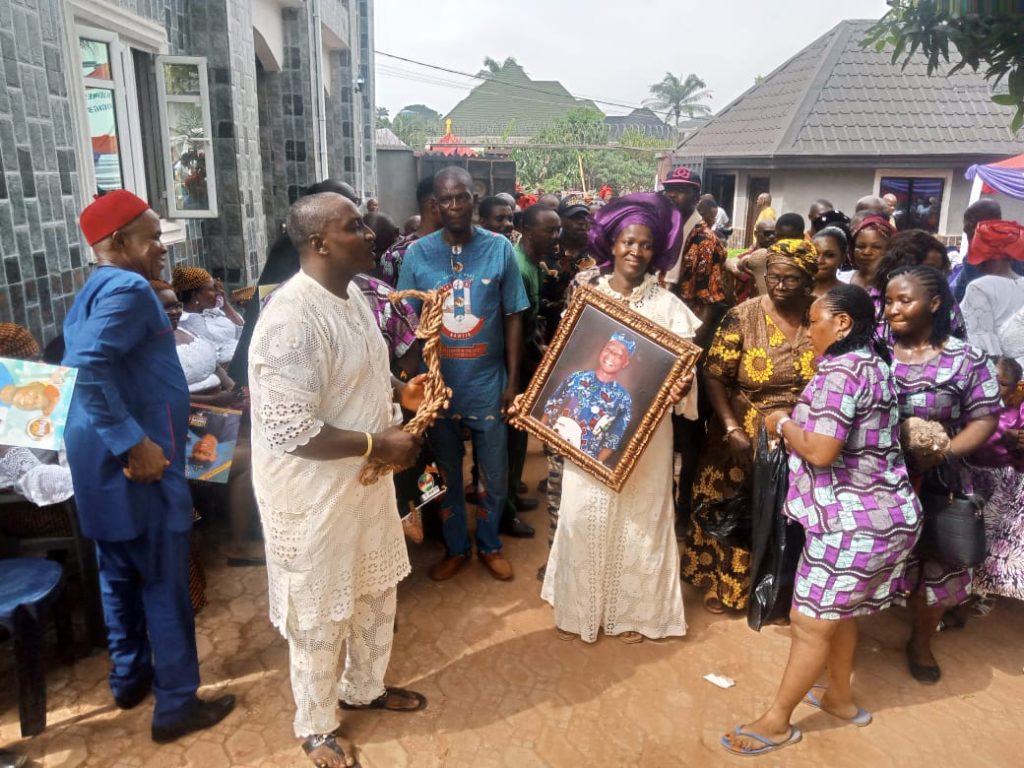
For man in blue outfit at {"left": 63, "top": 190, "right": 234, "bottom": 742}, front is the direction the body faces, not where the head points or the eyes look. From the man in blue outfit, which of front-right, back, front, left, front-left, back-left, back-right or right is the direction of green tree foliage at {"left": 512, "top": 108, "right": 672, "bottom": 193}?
front-left

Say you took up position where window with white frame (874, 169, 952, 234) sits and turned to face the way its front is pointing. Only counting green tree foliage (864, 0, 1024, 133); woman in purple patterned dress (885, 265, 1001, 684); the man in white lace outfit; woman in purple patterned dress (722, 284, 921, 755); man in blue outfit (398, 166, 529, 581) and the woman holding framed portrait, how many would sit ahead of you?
6

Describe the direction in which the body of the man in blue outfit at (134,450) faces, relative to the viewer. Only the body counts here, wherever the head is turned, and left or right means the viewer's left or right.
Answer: facing to the right of the viewer

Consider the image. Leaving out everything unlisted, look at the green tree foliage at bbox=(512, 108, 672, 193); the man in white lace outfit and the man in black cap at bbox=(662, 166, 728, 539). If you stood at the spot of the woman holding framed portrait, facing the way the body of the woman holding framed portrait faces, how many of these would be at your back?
2

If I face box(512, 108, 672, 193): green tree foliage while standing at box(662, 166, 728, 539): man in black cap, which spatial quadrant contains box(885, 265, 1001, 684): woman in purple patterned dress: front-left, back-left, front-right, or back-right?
back-right

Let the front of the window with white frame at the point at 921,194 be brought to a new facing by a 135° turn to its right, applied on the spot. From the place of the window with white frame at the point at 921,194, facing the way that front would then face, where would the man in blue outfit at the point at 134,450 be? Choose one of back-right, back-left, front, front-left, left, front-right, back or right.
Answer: back-left

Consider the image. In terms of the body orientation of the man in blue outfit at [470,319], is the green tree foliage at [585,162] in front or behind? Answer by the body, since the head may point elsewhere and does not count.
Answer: behind

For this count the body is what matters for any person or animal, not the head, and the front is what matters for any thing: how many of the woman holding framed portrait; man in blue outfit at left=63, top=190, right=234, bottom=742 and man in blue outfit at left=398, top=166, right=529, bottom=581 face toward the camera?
2

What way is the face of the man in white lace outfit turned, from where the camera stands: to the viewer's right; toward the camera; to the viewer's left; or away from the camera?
to the viewer's right

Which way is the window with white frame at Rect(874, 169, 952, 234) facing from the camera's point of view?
toward the camera

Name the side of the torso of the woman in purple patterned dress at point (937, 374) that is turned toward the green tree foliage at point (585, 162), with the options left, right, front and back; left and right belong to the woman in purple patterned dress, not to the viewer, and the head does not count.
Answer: right

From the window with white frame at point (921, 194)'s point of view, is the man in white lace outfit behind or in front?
in front

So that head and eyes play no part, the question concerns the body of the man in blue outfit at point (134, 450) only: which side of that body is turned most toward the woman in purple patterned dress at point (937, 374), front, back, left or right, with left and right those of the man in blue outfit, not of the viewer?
front

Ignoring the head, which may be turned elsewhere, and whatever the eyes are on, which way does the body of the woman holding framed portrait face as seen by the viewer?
toward the camera

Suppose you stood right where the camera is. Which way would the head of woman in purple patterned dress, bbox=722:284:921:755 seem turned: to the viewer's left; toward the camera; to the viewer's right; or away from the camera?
to the viewer's left

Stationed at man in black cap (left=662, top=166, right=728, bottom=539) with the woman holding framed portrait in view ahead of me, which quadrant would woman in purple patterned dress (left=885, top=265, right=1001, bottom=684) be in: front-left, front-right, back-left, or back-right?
front-left

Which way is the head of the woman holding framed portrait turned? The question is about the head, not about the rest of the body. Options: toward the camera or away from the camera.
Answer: toward the camera

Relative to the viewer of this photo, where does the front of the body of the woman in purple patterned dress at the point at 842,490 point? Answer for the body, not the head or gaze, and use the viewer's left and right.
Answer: facing to the left of the viewer
